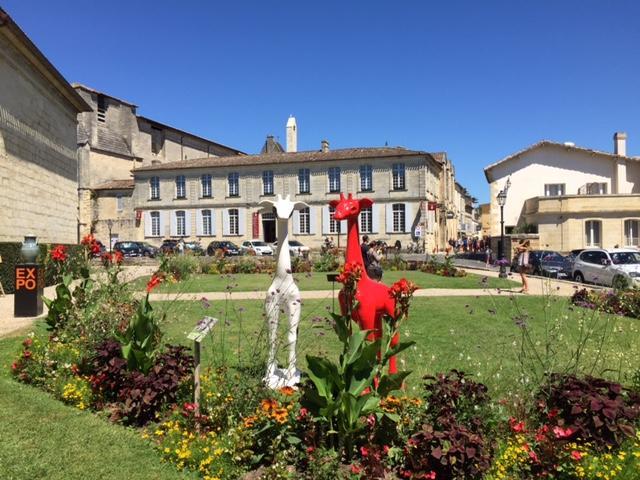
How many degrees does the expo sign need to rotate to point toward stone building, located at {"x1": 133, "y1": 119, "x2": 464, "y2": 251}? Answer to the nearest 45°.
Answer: approximately 135° to its left

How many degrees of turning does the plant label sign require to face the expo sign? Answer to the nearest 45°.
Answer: approximately 90° to its right

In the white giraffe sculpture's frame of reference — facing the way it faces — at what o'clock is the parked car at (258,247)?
The parked car is roughly at 6 o'clock from the white giraffe sculpture.

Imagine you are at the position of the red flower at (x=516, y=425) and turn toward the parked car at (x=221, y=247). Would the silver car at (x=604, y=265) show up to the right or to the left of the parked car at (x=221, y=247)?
right

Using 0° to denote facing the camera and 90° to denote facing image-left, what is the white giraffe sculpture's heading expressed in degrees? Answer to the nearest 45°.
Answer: approximately 0°

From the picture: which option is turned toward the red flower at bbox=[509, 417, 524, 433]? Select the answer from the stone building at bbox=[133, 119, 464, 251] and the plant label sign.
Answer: the stone building

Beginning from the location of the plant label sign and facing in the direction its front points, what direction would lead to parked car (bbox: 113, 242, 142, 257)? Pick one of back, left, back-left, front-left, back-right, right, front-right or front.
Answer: back-right

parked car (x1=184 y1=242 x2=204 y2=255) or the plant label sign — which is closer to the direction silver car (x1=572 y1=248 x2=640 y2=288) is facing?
the plant label sign

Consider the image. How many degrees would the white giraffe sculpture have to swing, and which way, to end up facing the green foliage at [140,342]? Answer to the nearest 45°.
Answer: approximately 90° to its right

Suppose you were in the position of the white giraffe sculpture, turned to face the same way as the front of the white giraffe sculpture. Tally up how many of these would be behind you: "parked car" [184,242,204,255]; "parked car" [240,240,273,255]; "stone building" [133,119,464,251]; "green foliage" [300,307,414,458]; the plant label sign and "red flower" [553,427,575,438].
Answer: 3
